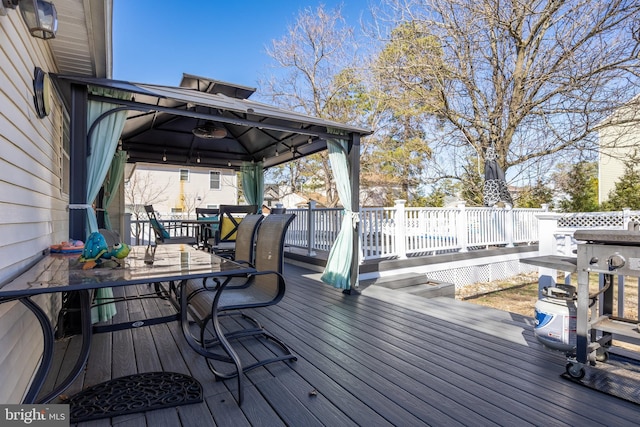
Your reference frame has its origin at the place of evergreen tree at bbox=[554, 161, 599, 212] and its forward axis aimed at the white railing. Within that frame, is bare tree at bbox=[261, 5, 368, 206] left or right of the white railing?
right

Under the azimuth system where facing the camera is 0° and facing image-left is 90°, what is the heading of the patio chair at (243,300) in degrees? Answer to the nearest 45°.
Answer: approximately 45°

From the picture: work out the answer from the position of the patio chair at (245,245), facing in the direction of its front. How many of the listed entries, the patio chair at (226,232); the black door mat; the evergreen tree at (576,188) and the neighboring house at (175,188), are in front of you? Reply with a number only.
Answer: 1

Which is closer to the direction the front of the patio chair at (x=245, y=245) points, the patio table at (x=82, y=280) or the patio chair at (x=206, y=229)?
the patio table

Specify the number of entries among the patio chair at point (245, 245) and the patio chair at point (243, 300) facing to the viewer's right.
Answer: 0

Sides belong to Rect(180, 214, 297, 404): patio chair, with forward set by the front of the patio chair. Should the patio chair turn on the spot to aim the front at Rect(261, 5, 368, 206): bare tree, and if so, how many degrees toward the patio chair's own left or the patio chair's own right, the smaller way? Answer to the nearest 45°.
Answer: approximately 135° to the patio chair's own right

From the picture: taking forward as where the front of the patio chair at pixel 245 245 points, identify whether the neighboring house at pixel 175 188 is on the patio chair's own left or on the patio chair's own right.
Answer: on the patio chair's own right

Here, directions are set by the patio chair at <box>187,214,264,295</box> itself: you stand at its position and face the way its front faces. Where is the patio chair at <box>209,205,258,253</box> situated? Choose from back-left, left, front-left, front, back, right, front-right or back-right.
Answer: back-right
